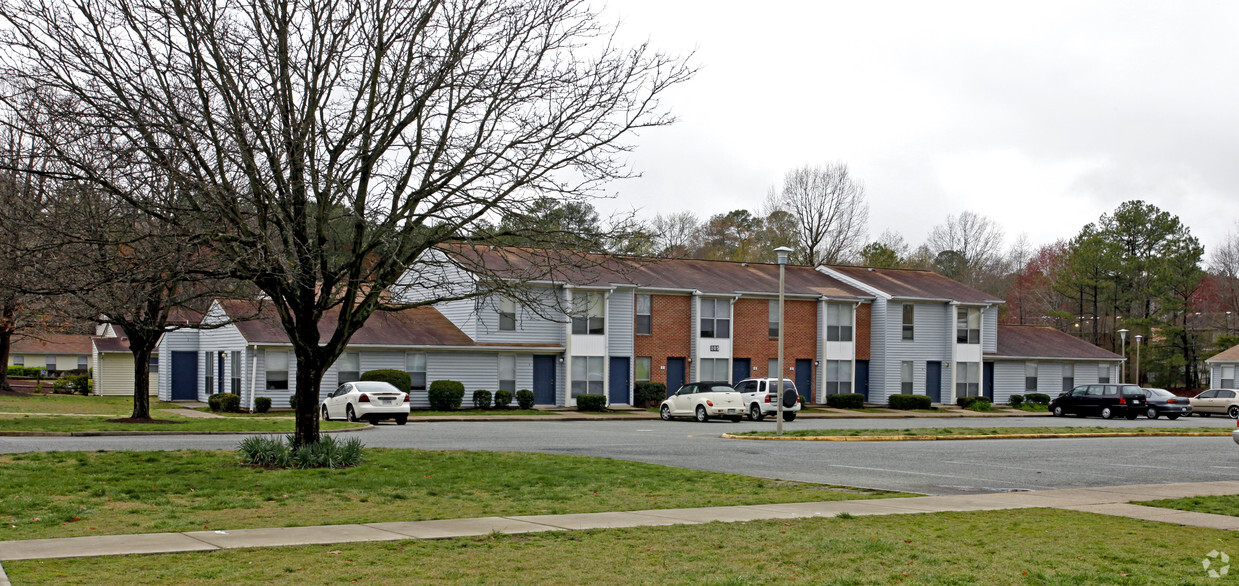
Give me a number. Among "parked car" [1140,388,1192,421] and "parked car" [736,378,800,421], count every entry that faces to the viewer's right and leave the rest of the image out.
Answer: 0

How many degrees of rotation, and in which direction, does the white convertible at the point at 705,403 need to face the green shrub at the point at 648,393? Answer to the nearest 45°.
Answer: approximately 45° to its right

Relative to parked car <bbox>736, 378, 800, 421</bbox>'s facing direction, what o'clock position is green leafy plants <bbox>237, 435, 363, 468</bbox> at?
The green leafy plants is roughly at 8 o'clock from the parked car.

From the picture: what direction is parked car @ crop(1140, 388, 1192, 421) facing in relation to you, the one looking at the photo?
facing away from the viewer and to the left of the viewer

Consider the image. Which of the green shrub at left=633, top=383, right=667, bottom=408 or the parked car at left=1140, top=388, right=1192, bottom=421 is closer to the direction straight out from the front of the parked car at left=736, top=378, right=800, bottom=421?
the green shrub

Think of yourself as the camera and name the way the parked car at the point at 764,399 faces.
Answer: facing away from the viewer and to the left of the viewer
